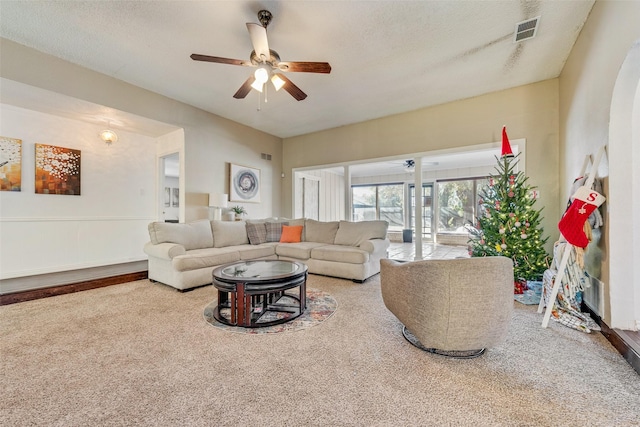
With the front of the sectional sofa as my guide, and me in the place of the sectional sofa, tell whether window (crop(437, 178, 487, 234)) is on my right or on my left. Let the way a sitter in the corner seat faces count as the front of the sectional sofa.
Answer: on my left

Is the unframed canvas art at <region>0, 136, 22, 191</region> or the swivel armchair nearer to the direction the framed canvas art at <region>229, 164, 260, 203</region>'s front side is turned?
the swivel armchair

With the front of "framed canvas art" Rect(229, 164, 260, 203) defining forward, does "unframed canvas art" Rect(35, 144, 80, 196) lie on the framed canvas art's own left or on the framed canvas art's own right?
on the framed canvas art's own right

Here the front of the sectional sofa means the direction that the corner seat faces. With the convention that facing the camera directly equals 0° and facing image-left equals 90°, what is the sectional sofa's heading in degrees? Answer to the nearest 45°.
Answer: approximately 0°

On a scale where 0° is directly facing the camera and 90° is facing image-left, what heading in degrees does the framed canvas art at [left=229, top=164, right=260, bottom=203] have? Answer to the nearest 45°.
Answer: approximately 315°

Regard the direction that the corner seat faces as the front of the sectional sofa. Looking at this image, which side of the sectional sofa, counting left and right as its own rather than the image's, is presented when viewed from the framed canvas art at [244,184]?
back

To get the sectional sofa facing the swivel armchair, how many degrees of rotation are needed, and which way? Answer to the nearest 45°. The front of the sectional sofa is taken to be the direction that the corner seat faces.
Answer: approximately 45° to its left

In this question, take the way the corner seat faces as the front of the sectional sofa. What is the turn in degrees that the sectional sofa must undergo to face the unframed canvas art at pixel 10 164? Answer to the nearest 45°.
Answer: approximately 90° to its right

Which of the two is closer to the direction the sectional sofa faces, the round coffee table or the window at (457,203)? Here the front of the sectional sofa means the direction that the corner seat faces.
the round coffee table

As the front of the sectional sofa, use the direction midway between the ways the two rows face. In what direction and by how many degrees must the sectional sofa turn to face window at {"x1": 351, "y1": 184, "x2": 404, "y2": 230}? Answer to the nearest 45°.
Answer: approximately 135° to its left
